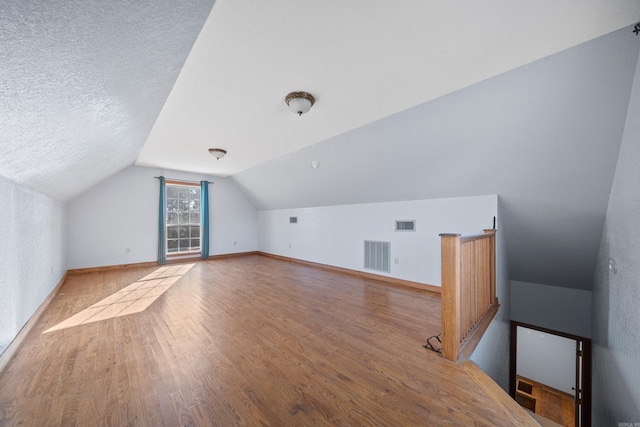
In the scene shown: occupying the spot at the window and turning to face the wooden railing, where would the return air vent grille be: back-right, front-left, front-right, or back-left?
front-left

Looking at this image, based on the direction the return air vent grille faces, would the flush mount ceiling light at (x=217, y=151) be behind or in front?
in front

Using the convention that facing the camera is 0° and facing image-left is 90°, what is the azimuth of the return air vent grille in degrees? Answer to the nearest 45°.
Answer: approximately 45°

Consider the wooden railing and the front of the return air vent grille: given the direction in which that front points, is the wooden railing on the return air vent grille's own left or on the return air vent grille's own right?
on the return air vent grille's own left

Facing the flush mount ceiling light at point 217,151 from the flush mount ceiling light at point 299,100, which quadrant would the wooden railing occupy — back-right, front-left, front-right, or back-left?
back-right

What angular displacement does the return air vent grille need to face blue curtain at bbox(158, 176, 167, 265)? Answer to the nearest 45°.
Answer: approximately 45° to its right

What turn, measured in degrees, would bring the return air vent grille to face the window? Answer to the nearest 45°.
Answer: approximately 45° to its right

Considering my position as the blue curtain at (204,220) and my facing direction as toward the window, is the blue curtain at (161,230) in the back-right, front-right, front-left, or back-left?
front-left

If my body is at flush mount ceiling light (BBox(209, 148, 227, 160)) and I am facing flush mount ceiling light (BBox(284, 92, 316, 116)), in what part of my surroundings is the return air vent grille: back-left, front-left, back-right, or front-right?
front-left

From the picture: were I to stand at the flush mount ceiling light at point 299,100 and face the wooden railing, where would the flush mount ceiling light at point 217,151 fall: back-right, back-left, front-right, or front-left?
back-left

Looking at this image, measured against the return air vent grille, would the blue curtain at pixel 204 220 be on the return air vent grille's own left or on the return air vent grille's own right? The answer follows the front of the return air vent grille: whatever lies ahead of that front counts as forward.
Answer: on the return air vent grille's own right
